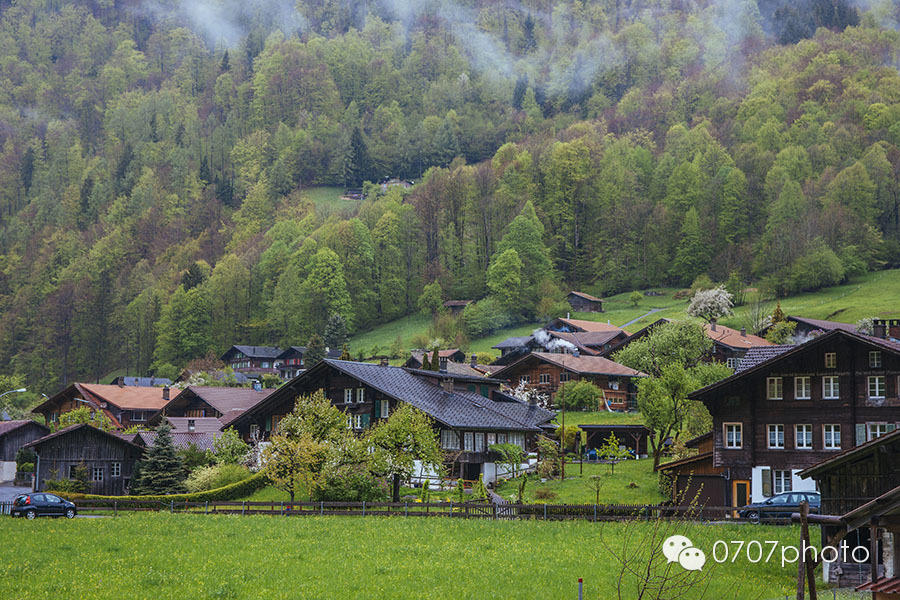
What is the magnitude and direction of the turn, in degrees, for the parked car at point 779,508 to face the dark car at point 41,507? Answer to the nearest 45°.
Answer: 0° — it already faces it

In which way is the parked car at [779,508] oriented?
to the viewer's left

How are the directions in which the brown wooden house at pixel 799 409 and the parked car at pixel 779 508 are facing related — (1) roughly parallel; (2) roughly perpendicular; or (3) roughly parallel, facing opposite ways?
roughly perpendicular

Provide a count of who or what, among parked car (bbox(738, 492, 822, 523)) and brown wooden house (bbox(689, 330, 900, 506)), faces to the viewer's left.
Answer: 1

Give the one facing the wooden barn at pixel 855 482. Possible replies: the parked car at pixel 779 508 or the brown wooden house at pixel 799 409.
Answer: the brown wooden house

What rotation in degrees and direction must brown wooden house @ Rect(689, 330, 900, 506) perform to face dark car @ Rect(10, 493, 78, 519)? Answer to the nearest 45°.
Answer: approximately 45° to its right

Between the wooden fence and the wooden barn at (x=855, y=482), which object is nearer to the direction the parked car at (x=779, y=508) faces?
the wooden fence

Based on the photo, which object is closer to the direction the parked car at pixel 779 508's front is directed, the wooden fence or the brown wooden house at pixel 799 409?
the wooden fence

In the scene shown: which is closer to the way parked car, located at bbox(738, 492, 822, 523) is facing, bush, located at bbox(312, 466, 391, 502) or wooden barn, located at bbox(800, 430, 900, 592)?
the bush

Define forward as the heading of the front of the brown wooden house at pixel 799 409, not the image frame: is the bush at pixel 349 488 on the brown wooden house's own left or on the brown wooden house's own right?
on the brown wooden house's own right

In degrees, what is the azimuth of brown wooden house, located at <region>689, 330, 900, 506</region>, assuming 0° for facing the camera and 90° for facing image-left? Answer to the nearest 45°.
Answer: approximately 0°
